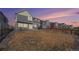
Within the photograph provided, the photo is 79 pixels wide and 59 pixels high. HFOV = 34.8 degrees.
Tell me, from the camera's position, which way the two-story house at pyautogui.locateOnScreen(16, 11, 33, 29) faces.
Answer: facing the viewer

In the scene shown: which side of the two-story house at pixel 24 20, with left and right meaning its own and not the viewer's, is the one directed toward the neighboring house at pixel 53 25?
left

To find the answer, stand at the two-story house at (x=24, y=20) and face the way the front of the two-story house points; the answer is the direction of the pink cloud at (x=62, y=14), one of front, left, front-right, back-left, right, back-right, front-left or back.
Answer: left
